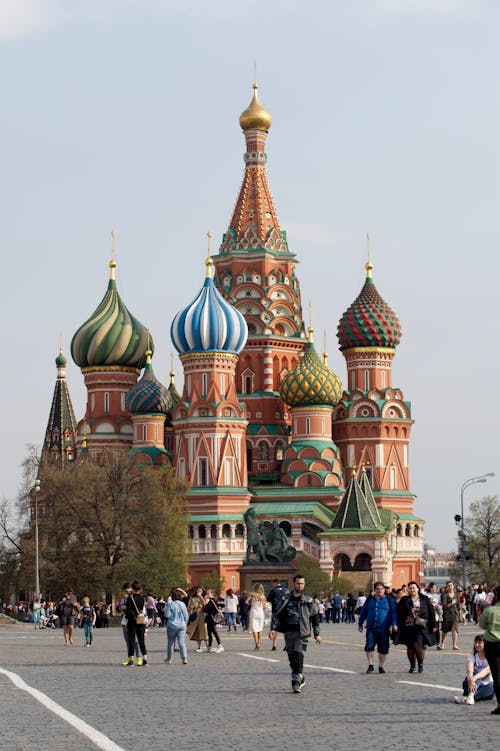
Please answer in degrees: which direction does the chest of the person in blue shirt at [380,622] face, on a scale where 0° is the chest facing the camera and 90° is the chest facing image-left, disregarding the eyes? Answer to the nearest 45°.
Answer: approximately 0°

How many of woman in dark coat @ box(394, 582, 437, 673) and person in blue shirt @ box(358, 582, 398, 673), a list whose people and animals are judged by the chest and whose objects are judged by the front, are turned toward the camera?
2

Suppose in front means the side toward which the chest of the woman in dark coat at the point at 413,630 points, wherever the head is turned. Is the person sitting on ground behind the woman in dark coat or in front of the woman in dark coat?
in front

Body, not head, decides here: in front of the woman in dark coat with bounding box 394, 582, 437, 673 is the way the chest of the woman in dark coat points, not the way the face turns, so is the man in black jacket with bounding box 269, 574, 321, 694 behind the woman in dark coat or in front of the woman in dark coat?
in front

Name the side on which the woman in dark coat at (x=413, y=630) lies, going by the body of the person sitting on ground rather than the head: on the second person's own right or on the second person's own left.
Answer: on the second person's own right

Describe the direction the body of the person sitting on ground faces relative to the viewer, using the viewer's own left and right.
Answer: facing the viewer and to the left of the viewer
